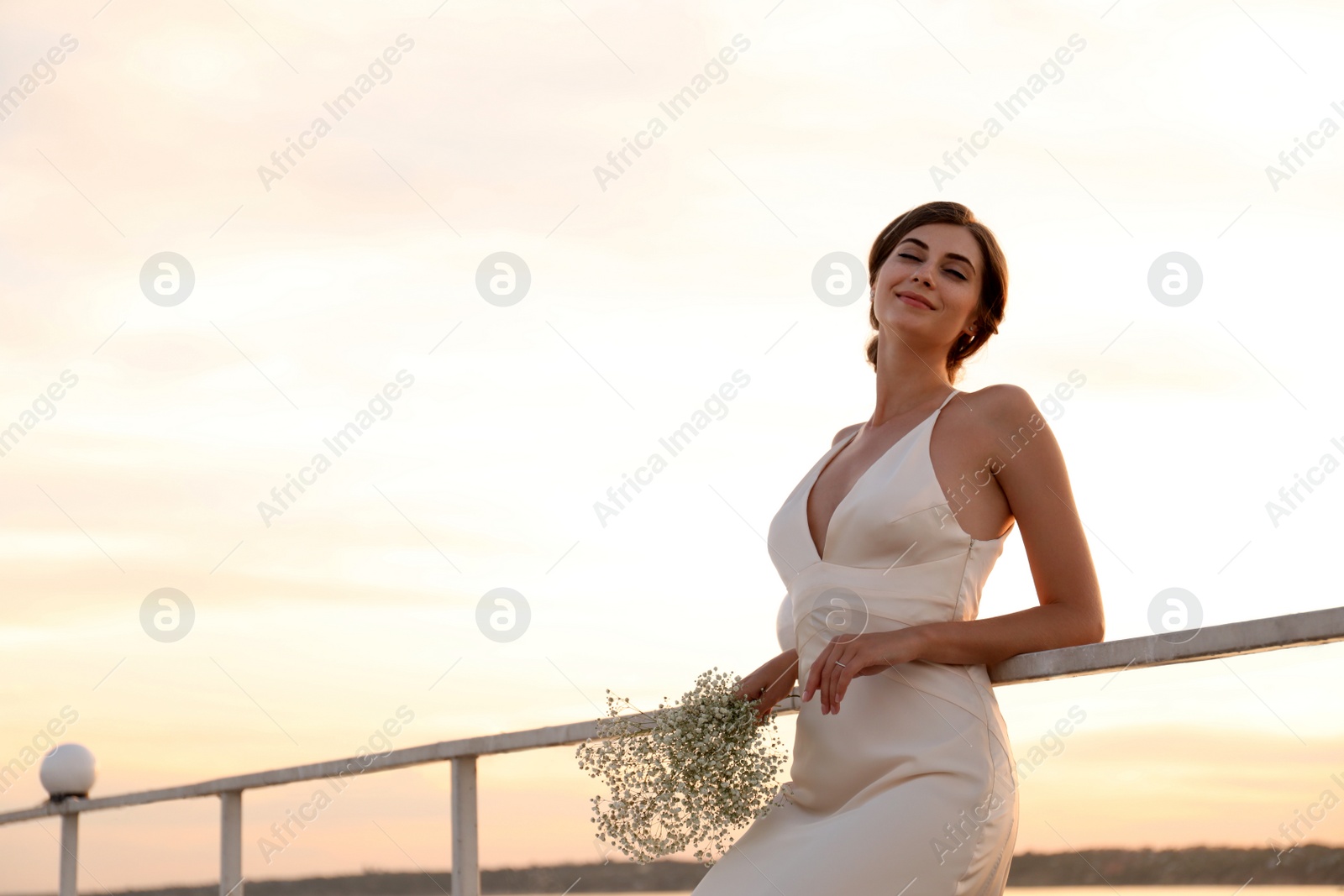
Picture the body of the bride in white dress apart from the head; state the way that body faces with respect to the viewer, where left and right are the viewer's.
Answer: facing the viewer and to the left of the viewer

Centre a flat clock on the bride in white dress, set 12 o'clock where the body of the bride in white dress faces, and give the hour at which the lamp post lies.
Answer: The lamp post is roughly at 3 o'clock from the bride in white dress.

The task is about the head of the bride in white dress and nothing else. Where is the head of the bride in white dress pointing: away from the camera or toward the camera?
toward the camera
